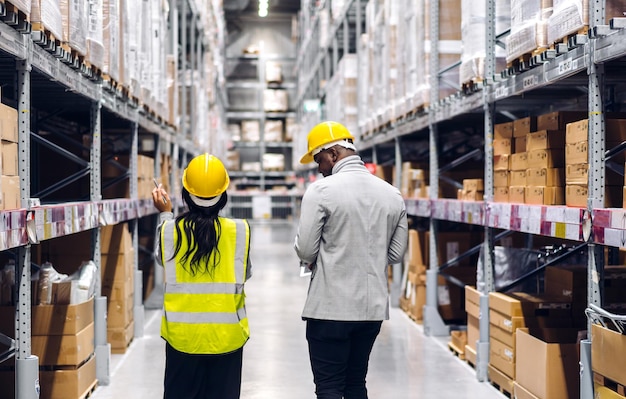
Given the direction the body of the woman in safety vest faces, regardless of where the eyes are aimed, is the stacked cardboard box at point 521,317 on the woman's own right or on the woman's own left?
on the woman's own right

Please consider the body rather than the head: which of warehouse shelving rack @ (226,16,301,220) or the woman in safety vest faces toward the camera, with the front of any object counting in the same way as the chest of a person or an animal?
the warehouse shelving rack

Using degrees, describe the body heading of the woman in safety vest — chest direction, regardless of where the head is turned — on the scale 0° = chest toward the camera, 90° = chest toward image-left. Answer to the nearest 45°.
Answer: approximately 180°

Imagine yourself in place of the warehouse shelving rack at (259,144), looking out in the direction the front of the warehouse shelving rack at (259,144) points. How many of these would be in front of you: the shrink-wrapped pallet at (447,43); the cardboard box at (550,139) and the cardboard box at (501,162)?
3

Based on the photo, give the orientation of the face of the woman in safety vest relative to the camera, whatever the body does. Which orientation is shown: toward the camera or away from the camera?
away from the camera

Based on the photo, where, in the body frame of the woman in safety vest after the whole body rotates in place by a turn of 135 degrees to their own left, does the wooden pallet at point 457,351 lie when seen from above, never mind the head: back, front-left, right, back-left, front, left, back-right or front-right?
back

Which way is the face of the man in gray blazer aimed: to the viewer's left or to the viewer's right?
to the viewer's left

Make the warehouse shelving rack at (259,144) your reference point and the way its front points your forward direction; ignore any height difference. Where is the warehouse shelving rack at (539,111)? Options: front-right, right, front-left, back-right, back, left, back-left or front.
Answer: front

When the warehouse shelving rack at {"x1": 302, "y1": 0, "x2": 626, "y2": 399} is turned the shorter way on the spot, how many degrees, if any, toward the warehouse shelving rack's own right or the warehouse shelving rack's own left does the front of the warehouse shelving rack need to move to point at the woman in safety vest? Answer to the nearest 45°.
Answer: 0° — it already faces them

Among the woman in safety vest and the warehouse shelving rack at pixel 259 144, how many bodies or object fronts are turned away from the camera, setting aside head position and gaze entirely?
1

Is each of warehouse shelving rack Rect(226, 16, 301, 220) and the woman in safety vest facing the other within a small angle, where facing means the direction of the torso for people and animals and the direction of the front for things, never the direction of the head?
yes

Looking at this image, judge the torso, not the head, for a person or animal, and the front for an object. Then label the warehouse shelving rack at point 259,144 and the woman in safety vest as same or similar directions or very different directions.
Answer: very different directions

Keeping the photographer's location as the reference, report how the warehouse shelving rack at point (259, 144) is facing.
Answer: facing the viewer

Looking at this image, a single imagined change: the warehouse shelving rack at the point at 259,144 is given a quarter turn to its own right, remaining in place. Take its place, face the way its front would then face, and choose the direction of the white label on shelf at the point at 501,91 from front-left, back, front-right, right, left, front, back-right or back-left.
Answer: left
